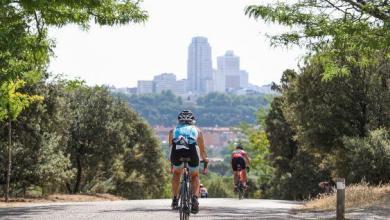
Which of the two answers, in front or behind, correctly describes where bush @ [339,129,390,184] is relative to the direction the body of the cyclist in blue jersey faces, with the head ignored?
in front

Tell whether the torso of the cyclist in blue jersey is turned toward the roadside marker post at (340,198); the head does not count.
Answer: no

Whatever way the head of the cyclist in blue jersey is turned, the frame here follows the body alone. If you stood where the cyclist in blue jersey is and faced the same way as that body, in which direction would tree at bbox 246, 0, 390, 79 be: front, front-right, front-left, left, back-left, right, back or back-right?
front-right

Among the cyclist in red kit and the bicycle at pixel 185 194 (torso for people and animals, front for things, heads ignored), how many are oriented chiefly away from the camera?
2

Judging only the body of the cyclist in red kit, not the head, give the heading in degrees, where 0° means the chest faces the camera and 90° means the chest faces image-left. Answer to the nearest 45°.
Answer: approximately 180°

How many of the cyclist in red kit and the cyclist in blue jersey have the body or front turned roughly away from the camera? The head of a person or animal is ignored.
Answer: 2

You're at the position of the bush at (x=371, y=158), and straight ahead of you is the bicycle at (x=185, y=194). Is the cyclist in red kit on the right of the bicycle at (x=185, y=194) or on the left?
right

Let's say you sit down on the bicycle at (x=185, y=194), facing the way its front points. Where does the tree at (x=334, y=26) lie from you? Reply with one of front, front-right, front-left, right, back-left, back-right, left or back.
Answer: front-right

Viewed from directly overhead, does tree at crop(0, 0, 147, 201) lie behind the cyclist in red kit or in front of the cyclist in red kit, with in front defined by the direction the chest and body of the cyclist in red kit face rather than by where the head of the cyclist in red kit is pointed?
behind

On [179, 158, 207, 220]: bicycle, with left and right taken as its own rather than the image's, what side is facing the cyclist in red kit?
front

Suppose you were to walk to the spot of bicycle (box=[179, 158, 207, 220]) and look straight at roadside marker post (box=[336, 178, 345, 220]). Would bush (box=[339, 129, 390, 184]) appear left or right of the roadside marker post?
left

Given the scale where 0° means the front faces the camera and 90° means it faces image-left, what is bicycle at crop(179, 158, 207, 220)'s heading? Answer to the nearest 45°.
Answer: approximately 180°

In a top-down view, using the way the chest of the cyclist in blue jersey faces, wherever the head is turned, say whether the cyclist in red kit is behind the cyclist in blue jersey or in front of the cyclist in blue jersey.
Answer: in front

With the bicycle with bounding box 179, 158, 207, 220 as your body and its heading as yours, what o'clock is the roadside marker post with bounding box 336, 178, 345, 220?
The roadside marker post is roughly at 2 o'clock from the bicycle.

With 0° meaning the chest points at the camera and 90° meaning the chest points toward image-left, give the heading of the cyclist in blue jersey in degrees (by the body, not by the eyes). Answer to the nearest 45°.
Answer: approximately 180°
